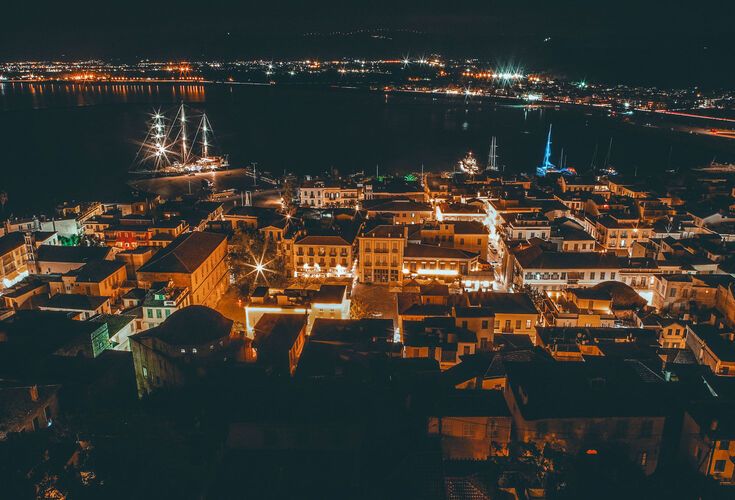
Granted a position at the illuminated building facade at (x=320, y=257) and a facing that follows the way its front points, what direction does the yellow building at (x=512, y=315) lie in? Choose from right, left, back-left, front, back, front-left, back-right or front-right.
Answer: front-left

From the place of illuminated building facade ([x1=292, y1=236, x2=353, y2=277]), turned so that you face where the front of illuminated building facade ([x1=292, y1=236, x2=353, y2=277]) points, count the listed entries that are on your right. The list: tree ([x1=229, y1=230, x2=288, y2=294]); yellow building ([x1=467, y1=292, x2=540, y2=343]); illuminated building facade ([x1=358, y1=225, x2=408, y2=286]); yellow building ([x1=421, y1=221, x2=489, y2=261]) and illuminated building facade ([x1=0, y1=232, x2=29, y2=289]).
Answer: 2

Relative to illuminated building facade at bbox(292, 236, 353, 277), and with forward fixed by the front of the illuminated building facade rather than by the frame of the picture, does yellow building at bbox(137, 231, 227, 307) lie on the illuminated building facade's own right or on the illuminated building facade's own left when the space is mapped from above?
on the illuminated building facade's own right

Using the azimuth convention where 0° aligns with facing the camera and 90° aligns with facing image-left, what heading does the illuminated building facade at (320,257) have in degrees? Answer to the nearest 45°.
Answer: approximately 0°

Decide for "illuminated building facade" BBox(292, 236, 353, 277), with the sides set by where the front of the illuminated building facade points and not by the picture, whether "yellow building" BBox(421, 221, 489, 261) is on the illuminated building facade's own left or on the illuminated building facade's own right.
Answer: on the illuminated building facade's own left

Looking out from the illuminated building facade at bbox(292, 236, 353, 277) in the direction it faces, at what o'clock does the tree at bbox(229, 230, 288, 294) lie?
The tree is roughly at 3 o'clock from the illuminated building facade.

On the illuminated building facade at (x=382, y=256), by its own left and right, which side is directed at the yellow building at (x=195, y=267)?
right

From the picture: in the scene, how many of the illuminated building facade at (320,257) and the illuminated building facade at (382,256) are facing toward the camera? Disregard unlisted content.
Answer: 2

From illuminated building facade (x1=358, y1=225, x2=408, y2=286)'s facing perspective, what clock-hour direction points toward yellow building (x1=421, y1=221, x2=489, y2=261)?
The yellow building is roughly at 8 o'clock from the illuminated building facade.

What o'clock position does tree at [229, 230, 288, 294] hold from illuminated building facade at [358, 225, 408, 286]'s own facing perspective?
The tree is roughly at 3 o'clock from the illuminated building facade.

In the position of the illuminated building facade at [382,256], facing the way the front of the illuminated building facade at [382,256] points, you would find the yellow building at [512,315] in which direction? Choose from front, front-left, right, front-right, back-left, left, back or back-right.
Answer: front-left

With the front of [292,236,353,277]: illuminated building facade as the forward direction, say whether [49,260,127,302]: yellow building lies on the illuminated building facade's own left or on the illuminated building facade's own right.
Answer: on the illuminated building facade's own right

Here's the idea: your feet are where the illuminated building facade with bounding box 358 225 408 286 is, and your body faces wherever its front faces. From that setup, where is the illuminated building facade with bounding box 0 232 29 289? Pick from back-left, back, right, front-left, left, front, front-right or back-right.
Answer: right
